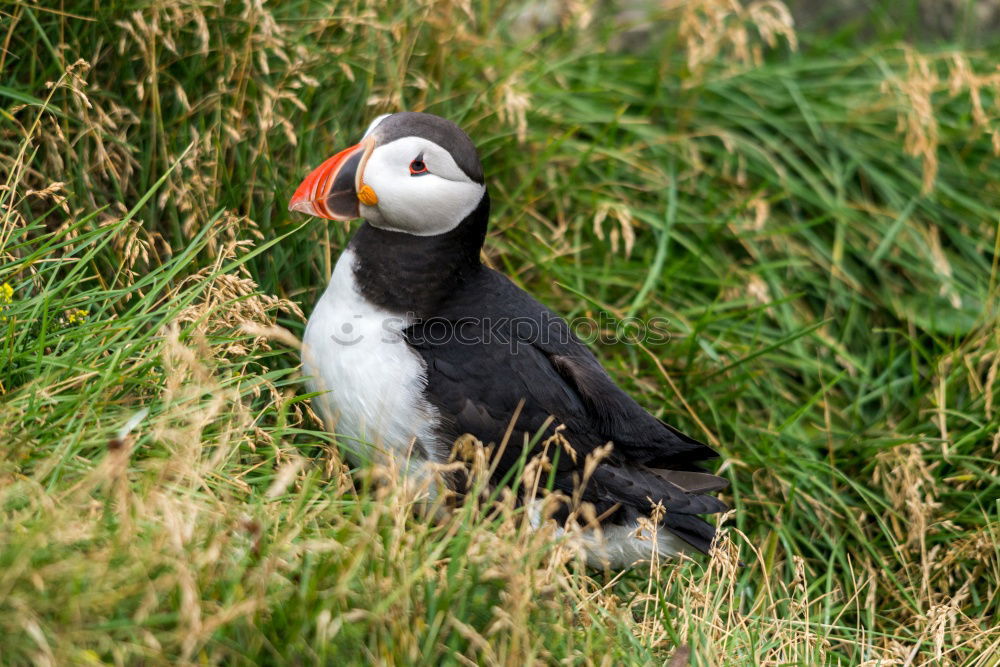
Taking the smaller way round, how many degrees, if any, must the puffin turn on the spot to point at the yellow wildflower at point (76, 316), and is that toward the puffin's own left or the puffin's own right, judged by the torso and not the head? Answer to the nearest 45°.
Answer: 0° — it already faces it

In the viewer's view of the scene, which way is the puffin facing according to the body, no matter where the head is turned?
to the viewer's left
